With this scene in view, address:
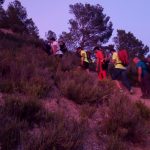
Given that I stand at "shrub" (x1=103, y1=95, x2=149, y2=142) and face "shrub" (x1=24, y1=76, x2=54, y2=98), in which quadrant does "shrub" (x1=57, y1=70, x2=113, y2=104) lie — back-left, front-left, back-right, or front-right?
front-right

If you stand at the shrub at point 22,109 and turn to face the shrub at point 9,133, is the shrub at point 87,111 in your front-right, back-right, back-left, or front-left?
back-left

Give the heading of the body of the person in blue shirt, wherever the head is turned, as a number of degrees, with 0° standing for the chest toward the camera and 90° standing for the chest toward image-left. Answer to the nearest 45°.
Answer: approximately 90°

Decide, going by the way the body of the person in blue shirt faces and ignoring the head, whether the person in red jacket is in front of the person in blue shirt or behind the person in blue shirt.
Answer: in front

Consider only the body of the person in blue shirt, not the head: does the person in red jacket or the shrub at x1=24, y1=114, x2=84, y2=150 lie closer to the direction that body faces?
the person in red jacket

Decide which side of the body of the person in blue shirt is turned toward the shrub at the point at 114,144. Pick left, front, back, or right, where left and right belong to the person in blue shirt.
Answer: left
